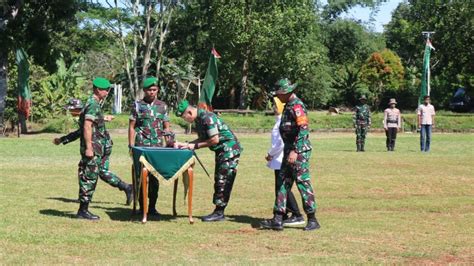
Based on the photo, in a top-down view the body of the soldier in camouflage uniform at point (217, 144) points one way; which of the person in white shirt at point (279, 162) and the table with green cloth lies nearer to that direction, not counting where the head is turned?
the table with green cloth

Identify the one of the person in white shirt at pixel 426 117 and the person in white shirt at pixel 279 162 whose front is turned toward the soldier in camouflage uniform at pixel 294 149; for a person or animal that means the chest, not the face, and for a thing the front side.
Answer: the person in white shirt at pixel 426 117

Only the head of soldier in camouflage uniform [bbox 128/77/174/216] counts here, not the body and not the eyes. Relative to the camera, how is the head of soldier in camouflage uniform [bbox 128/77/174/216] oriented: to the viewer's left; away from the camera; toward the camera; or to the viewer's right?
toward the camera

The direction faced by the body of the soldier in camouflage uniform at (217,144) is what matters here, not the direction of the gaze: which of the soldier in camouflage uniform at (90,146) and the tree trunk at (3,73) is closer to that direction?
the soldier in camouflage uniform

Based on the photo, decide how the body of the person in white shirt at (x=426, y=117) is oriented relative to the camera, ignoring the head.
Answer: toward the camera

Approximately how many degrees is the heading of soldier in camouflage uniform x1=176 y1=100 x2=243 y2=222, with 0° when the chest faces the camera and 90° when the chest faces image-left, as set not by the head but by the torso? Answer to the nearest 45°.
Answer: approximately 90°

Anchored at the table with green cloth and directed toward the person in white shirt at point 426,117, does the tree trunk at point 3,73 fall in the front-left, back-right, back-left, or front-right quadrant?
front-left

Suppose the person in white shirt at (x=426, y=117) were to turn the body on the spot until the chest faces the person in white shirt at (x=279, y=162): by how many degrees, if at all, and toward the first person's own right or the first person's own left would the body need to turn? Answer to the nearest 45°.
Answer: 0° — they already face them

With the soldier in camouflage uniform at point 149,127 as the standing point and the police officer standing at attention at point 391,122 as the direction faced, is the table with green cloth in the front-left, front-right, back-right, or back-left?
back-right

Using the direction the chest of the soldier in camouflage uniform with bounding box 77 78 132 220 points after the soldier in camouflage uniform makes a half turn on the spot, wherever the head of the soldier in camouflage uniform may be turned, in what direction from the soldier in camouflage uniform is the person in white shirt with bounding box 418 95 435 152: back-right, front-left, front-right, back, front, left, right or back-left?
back-right

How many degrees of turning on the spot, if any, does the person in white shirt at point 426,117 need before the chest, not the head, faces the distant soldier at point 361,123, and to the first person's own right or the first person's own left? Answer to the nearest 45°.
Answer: approximately 90° to the first person's own right

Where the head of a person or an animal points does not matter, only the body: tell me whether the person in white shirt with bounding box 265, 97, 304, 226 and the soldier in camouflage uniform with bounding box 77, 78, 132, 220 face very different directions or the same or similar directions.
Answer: very different directions

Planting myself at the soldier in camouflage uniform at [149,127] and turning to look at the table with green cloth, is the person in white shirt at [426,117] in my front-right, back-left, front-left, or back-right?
back-left

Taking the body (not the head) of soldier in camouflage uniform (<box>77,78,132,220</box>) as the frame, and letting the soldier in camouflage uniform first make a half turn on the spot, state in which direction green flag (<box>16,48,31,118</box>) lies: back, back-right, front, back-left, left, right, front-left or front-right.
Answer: right

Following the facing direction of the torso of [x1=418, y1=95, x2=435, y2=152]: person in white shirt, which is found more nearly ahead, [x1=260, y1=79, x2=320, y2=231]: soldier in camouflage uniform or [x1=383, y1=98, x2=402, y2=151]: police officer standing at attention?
the soldier in camouflage uniform

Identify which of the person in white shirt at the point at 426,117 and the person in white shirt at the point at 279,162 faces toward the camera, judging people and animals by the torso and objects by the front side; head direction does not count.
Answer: the person in white shirt at the point at 426,117

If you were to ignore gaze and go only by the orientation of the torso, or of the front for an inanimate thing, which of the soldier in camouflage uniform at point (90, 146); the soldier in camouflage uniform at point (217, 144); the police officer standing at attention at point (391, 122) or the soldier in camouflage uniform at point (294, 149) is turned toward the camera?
the police officer standing at attention

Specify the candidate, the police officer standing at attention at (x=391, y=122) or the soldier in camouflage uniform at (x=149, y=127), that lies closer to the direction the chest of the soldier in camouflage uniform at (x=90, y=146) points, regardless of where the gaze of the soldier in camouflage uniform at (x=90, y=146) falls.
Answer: the soldier in camouflage uniform

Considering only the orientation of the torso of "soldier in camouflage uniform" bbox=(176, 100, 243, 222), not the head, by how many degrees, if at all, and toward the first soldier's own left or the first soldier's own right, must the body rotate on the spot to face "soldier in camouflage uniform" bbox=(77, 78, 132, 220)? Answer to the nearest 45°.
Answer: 0° — they already face them

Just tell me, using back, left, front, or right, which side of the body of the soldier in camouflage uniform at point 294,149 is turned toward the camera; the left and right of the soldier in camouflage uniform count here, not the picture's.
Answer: left

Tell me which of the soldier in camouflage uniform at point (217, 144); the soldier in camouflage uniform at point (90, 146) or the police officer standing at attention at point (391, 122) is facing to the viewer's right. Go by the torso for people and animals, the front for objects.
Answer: the soldier in camouflage uniform at point (90, 146)
